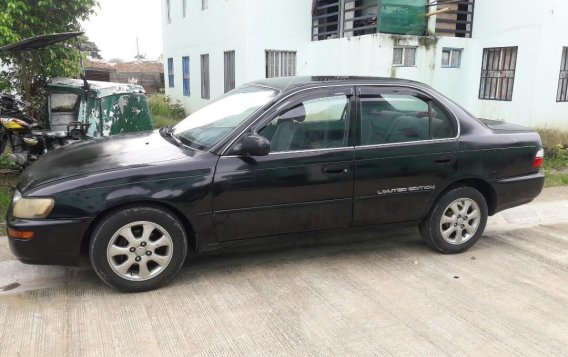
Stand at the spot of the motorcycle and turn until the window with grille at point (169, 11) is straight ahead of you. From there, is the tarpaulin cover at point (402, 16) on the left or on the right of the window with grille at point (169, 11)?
right

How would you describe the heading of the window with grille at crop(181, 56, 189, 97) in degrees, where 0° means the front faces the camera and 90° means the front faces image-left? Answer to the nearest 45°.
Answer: approximately 45°

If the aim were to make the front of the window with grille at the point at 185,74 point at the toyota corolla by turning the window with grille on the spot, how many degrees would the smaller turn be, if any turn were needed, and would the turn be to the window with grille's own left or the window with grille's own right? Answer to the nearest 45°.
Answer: approximately 45° to the window with grille's own left

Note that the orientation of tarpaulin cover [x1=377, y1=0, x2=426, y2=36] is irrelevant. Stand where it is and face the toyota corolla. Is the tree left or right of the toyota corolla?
right

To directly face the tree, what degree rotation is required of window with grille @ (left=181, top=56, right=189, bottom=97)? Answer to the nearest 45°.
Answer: approximately 45° to its left

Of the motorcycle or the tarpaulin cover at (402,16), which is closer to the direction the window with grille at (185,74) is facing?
the motorcycle

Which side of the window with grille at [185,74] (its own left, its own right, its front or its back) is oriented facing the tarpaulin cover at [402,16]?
left

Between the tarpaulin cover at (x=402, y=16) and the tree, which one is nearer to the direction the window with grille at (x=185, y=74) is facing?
the tree

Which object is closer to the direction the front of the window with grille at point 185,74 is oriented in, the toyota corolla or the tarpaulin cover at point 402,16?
the toyota corolla
